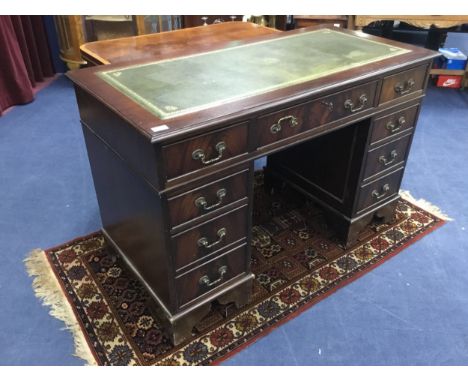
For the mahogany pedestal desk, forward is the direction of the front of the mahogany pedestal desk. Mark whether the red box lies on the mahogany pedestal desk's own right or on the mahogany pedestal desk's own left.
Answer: on the mahogany pedestal desk's own left
